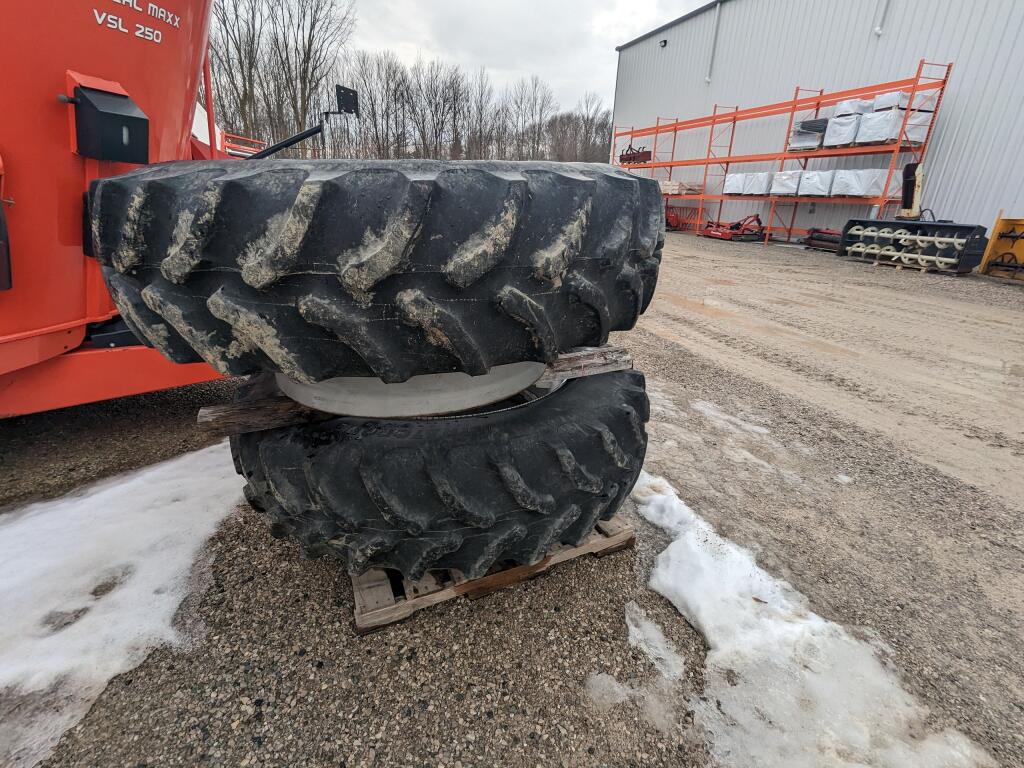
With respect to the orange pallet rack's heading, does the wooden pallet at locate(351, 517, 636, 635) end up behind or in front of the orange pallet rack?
in front

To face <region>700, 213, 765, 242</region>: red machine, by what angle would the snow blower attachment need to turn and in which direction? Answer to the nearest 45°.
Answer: approximately 90° to its right

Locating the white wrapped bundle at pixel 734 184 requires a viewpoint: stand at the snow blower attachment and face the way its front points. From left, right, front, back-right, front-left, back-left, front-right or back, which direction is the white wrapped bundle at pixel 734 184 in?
right

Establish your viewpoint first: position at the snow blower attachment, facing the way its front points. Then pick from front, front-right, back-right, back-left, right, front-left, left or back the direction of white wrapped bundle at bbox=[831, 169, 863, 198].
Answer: right

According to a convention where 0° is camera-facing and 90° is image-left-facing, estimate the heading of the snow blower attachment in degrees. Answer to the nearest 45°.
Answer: approximately 45°

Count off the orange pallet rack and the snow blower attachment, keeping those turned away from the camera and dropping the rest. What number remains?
0

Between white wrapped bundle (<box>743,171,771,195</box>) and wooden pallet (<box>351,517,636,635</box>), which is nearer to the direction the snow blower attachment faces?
the wooden pallet

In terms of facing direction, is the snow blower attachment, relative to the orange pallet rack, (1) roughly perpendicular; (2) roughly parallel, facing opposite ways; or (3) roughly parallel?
roughly parallel

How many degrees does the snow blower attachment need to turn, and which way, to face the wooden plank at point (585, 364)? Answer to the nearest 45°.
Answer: approximately 45° to its left

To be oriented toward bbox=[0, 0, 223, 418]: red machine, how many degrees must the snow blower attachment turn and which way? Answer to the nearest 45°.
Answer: approximately 45° to its left

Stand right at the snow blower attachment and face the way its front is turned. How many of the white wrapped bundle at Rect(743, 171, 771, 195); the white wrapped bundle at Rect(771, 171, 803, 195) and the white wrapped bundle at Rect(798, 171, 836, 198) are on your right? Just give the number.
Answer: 3

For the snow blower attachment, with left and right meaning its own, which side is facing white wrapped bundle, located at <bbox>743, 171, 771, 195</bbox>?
right

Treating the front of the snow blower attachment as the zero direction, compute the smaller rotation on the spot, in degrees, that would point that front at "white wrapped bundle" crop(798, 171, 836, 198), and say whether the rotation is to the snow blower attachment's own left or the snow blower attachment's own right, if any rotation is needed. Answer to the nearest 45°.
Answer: approximately 90° to the snow blower attachment's own right
